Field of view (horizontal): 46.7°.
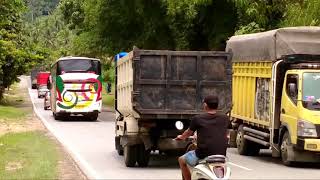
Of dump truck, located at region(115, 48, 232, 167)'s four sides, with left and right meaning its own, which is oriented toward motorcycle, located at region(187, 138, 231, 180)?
back

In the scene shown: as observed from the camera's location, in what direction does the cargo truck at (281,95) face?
facing the viewer and to the right of the viewer

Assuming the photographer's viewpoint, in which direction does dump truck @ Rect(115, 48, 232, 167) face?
facing away from the viewer

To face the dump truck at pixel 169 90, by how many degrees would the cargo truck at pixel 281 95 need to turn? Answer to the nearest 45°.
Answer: approximately 90° to its right

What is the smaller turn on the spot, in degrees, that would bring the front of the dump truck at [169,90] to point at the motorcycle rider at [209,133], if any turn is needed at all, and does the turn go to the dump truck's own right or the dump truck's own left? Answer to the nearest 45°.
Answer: approximately 180°

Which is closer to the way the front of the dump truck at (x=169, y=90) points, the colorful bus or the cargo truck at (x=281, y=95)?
the colorful bus

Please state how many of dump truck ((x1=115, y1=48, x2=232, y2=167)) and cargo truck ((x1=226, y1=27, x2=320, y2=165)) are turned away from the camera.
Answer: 1

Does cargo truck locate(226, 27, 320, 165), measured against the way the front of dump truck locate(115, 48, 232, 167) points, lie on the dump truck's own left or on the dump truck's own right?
on the dump truck's own right

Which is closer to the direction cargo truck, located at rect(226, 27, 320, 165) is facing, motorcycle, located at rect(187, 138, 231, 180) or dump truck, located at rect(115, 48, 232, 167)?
the motorcycle
